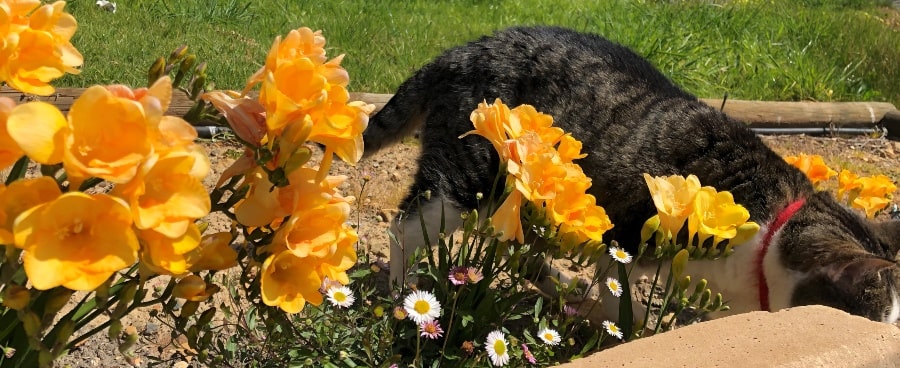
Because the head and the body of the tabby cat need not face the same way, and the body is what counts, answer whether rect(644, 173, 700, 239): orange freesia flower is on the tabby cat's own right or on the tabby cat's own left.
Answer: on the tabby cat's own right

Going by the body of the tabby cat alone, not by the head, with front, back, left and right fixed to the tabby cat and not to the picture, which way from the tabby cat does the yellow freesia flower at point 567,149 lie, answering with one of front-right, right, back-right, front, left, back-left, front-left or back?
right

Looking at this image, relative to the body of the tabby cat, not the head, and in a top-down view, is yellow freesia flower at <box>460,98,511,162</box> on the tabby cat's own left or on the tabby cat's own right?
on the tabby cat's own right

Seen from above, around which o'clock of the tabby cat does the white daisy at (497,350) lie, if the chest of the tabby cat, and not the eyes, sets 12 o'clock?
The white daisy is roughly at 3 o'clock from the tabby cat.

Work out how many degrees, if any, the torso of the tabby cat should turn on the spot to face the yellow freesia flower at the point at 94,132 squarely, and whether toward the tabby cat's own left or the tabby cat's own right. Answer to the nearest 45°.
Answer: approximately 90° to the tabby cat's own right

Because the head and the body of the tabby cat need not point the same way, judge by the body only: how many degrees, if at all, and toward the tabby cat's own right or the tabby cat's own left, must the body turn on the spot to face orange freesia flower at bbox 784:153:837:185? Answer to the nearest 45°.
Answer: approximately 45° to the tabby cat's own left

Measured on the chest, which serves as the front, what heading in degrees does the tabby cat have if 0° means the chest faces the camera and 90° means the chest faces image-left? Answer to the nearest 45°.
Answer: approximately 270°

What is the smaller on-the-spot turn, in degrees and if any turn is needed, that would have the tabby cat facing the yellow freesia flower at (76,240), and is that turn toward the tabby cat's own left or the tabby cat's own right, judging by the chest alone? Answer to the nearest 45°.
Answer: approximately 90° to the tabby cat's own right

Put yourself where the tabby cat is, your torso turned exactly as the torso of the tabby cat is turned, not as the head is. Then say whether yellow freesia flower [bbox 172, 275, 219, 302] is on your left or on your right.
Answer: on your right

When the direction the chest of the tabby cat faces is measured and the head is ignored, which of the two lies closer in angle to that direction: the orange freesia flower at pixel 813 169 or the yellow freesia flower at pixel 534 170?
the orange freesia flower

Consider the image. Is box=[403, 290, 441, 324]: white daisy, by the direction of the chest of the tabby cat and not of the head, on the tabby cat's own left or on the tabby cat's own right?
on the tabby cat's own right
